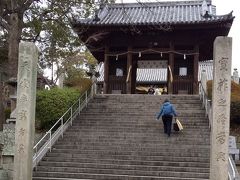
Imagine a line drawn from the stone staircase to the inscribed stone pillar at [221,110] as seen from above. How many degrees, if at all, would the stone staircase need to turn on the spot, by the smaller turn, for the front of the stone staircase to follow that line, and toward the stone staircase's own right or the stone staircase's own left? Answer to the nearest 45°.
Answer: approximately 45° to the stone staircase's own left

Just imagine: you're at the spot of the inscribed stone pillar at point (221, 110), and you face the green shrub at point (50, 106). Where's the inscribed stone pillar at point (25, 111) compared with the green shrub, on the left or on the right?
left

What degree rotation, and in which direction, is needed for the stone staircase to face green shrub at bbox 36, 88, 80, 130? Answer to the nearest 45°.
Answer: approximately 135° to its right

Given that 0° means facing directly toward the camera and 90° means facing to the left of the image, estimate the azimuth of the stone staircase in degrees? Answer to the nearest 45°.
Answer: approximately 0°

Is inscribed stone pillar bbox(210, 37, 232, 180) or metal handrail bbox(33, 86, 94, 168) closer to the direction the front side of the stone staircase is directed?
the inscribed stone pillar
